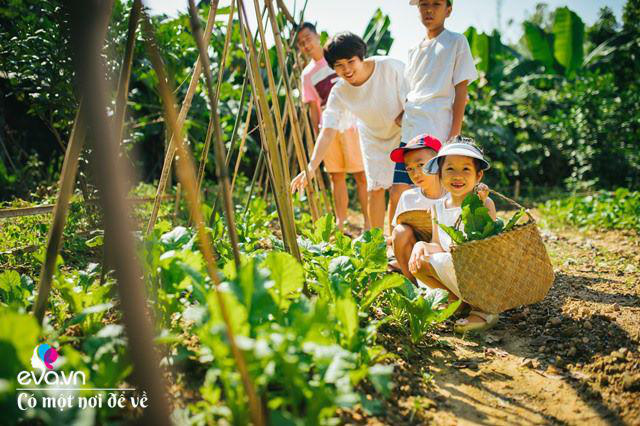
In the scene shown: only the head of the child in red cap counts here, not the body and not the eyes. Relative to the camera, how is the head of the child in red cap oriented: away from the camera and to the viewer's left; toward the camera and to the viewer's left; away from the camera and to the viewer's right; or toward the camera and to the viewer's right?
toward the camera and to the viewer's left

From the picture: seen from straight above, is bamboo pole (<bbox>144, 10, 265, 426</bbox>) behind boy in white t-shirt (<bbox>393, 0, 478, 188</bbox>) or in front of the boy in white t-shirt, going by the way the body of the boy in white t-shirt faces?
in front

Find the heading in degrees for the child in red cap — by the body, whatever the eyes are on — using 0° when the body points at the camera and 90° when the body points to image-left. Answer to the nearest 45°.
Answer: approximately 45°

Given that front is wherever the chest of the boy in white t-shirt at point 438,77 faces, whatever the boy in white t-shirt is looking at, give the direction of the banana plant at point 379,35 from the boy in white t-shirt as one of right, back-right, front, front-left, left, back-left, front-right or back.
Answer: back-right

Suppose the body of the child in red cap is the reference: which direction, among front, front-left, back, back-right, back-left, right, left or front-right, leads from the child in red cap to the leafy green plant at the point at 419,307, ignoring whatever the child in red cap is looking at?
front-left

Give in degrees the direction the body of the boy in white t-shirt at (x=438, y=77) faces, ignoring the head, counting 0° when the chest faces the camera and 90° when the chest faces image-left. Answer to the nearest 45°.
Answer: approximately 45°

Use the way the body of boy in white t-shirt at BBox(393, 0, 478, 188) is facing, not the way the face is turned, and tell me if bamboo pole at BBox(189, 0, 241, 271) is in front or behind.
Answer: in front
